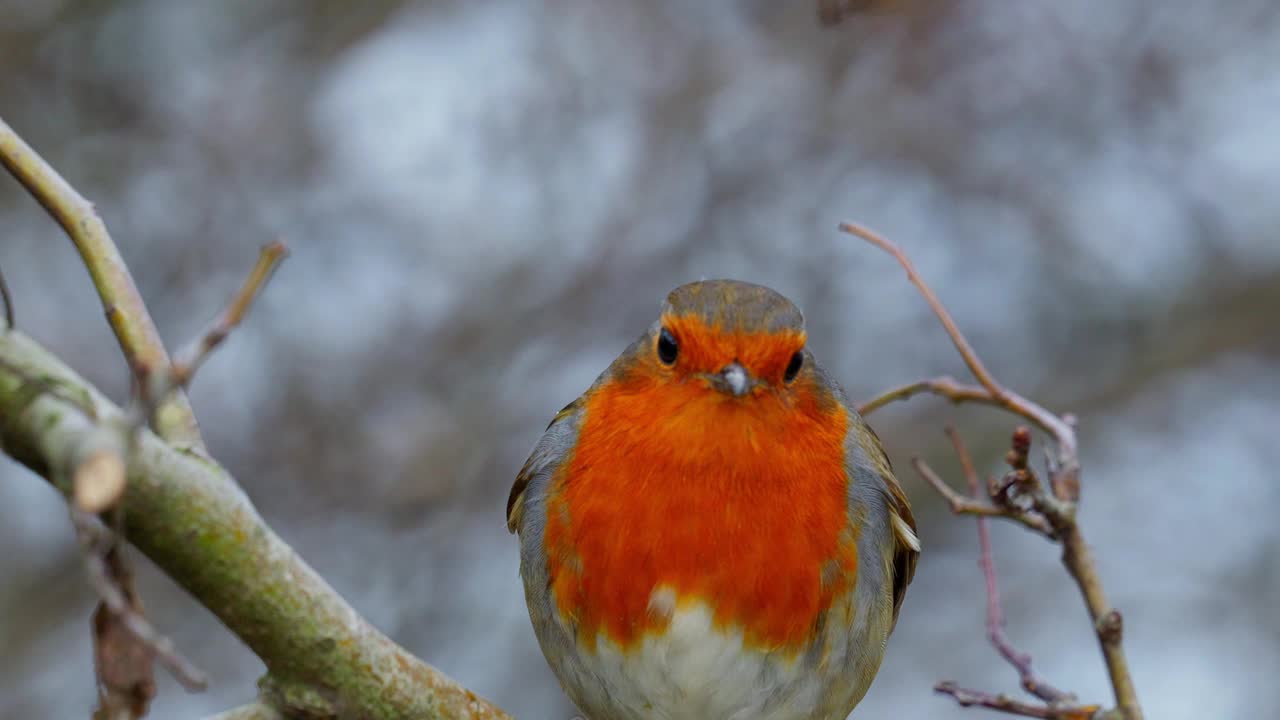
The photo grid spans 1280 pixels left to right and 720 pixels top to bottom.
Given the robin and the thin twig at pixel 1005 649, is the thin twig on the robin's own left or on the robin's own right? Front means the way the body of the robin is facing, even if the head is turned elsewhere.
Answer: on the robin's own left

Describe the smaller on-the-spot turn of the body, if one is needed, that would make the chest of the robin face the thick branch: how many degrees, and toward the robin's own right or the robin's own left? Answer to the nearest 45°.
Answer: approximately 45° to the robin's own right

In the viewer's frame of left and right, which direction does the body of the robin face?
facing the viewer

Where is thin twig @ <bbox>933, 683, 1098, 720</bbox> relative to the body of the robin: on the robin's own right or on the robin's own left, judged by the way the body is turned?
on the robin's own left
